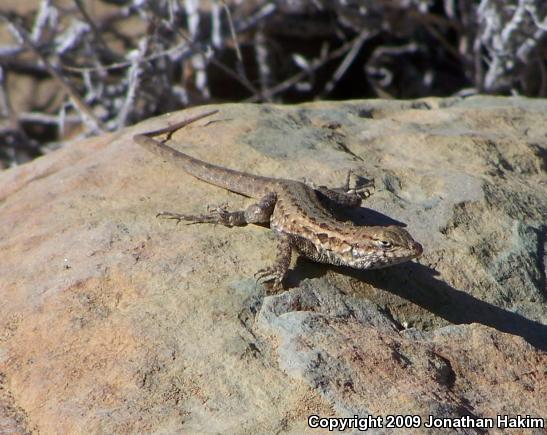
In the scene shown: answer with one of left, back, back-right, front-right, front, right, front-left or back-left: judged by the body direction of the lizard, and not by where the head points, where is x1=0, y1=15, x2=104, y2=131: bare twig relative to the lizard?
back

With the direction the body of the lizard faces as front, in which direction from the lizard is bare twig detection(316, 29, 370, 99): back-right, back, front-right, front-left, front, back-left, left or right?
back-left
